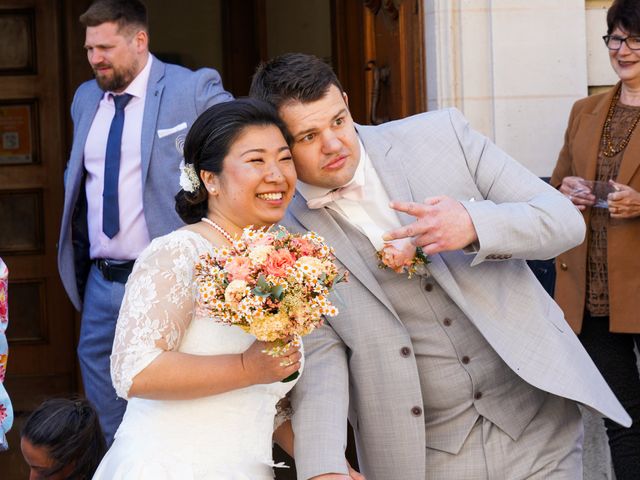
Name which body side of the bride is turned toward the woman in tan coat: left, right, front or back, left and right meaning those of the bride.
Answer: left

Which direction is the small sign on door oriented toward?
toward the camera

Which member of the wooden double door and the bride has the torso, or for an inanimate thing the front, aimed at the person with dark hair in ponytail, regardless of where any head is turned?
the wooden double door

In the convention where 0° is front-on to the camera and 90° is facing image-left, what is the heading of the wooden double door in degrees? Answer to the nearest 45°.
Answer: approximately 0°

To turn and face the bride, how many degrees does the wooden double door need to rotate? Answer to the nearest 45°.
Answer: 0° — it already faces them

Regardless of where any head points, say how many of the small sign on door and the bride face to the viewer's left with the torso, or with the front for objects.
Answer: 0

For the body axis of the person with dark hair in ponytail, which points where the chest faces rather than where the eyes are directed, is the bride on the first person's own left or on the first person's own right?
on the first person's own left

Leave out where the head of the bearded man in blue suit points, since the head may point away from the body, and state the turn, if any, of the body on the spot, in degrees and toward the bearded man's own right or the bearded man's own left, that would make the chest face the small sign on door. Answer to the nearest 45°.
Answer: approximately 135° to the bearded man's own right

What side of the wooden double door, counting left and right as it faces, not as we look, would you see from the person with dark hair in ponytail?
front
